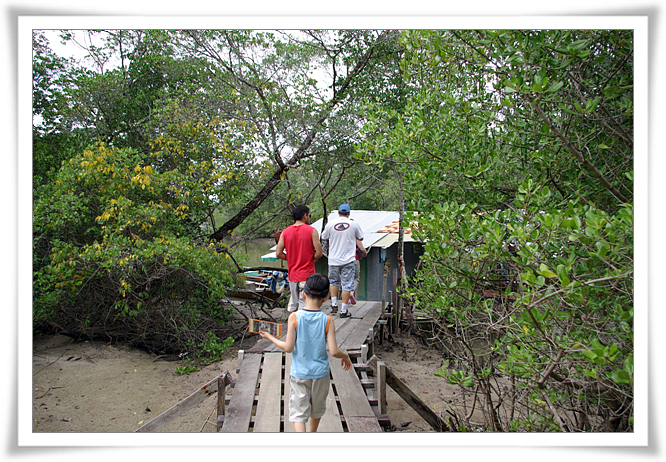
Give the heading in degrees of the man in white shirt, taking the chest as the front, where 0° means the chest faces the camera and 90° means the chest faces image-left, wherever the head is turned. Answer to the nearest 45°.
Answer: approximately 180°

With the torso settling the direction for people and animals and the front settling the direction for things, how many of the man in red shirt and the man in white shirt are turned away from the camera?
2

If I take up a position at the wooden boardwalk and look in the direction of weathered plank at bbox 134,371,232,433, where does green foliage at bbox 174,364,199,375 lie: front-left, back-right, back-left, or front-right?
front-right

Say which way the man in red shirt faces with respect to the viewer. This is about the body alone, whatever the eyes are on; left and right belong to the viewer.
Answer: facing away from the viewer

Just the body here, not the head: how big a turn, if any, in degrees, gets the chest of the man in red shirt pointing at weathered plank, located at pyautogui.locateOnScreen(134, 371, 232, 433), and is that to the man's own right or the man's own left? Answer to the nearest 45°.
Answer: approximately 135° to the man's own left

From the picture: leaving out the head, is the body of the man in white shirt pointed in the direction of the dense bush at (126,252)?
no

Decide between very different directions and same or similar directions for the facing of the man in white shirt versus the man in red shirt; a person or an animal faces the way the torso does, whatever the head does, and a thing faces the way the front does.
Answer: same or similar directions

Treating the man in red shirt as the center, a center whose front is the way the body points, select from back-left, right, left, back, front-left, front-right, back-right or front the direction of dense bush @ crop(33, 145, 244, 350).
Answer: front-left

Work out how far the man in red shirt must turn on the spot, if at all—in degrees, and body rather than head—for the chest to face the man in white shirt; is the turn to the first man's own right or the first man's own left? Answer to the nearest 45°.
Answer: approximately 45° to the first man's own right
